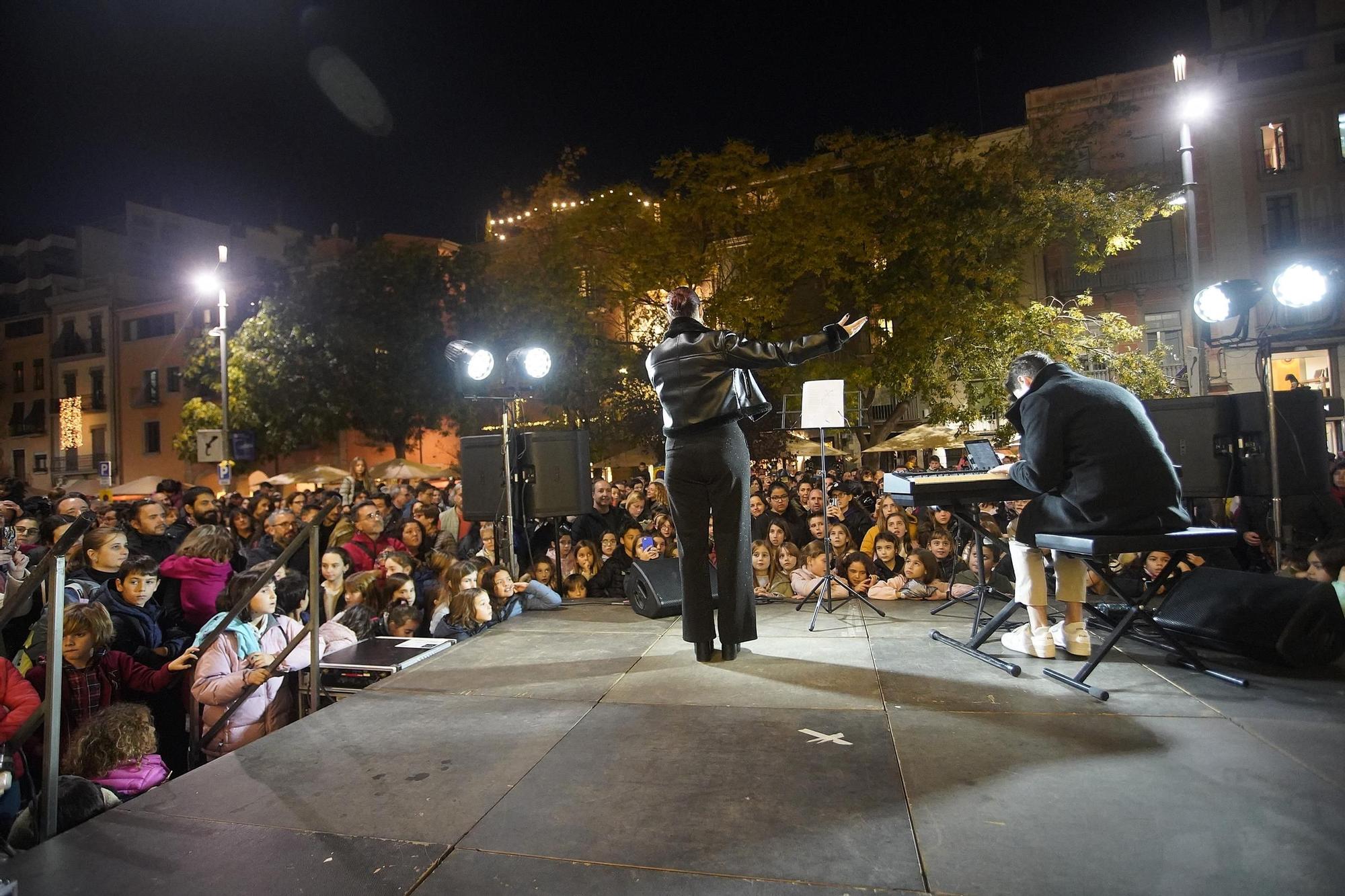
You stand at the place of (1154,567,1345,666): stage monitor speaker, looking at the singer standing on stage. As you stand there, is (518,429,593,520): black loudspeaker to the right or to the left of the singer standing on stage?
right

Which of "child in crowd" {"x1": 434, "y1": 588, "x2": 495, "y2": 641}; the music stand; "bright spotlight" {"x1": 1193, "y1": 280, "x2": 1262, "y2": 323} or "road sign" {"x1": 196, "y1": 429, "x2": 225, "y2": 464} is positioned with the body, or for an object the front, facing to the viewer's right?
the child in crowd

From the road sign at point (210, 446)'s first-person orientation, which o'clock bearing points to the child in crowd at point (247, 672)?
The child in crowd is roughly at 12 o'clock from the road sign.

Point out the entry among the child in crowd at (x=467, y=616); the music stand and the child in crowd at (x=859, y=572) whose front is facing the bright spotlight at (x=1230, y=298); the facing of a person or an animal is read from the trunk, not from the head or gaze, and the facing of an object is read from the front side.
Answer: the child in crowd at (x=467, y=616)

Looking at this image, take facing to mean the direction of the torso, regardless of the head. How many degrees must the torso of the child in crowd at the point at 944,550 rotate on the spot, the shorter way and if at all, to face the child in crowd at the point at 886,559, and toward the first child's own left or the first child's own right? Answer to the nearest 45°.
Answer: approximately 45° to the first child's own right

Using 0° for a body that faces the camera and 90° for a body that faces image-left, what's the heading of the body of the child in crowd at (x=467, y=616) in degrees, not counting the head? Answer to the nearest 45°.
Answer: approximately 270°

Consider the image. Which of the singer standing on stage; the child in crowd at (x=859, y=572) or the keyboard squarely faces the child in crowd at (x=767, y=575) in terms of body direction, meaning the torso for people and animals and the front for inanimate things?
the singer standing on stage

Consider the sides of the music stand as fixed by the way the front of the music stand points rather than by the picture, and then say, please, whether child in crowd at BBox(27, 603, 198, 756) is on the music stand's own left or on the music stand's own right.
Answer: on the music stand's own right

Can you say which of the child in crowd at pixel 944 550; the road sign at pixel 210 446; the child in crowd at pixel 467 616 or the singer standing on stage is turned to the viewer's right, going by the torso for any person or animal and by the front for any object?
the child in crowd at pixel 467 616

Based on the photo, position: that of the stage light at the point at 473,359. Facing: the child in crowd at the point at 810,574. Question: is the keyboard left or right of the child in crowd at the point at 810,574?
right

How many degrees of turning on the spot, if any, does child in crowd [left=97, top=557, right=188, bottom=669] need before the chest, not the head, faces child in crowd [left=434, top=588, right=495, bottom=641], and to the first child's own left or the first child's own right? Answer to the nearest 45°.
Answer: approximately 45° to the first child's own left

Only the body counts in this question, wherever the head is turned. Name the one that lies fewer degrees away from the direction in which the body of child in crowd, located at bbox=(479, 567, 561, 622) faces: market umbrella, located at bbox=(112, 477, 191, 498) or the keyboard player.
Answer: the keyboard player

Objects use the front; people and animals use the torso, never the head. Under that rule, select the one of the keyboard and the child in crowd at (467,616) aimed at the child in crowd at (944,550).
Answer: the child in crowd at (467,616)

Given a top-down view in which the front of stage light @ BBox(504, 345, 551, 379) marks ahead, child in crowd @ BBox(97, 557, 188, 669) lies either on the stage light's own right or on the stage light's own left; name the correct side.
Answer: on the stage light's own right

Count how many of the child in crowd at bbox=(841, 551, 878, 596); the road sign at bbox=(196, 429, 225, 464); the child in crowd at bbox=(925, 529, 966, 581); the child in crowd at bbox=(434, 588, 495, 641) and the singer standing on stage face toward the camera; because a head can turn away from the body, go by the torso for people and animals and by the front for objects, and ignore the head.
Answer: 3

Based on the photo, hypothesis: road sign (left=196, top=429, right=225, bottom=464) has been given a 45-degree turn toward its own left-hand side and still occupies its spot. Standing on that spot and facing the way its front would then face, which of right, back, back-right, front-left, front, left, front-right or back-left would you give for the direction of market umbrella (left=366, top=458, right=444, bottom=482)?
left
